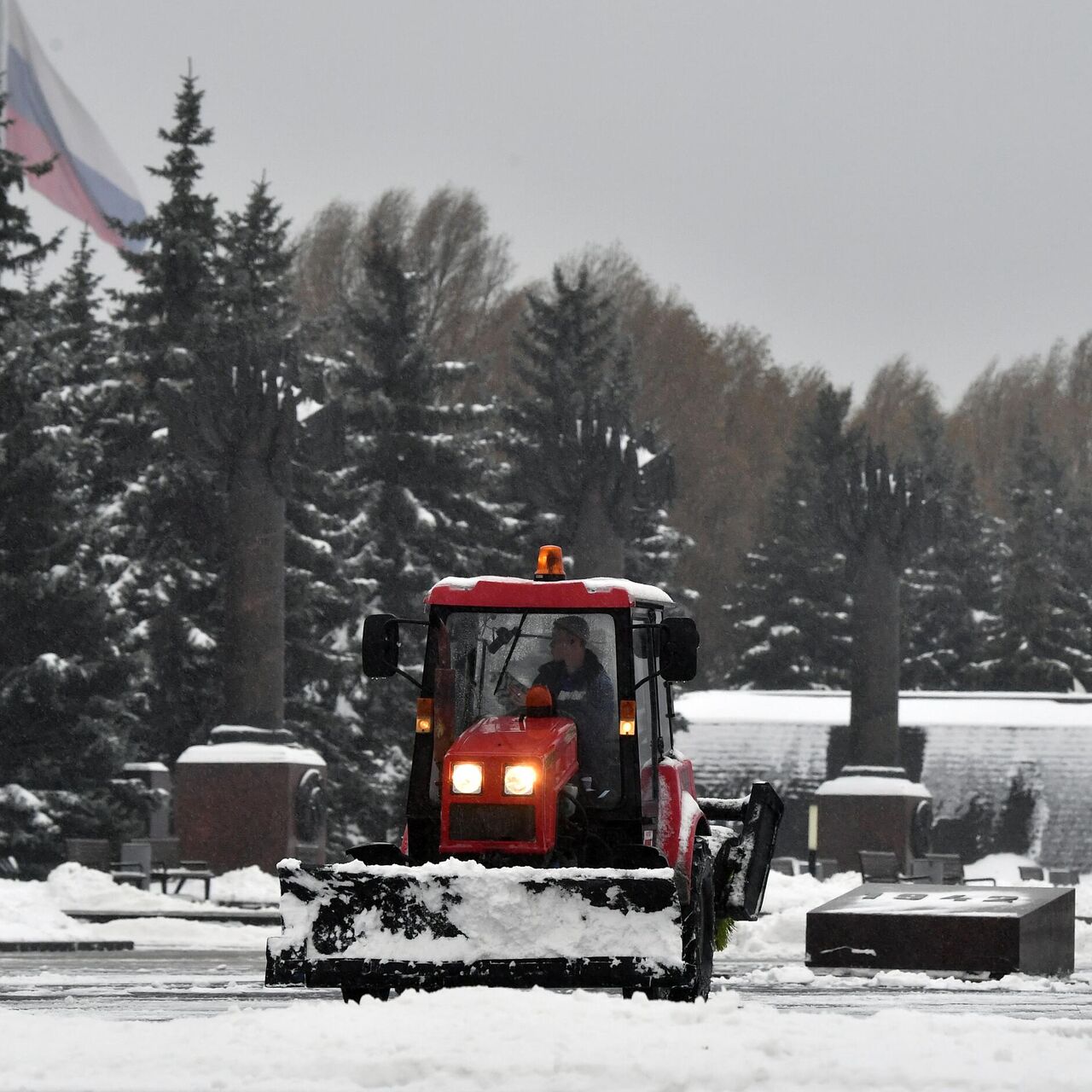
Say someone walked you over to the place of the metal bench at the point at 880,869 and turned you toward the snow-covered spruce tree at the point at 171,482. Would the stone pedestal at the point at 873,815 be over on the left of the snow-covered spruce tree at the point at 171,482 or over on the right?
right

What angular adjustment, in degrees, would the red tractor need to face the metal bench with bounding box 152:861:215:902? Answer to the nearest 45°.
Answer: approximately 180°

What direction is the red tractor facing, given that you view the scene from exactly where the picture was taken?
facing the viewer

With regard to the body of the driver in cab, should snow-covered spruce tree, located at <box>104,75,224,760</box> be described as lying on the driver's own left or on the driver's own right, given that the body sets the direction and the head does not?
on the driver's own right

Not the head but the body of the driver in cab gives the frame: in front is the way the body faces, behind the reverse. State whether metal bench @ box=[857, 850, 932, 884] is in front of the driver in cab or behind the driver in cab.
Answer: behind

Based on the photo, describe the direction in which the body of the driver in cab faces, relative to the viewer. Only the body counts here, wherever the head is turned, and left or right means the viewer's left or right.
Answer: facing the viewer and to the left of the viewer

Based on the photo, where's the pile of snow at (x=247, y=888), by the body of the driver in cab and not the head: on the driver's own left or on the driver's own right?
on the driver's own right

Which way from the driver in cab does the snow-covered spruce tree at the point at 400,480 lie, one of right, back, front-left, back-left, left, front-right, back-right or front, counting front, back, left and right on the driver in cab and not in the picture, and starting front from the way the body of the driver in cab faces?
back-right

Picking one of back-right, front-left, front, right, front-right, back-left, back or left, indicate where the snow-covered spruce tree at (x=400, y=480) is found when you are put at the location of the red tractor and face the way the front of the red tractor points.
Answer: back

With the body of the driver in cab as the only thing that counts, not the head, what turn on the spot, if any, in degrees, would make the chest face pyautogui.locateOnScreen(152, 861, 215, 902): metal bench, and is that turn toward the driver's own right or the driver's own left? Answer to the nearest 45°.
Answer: approximately 135° to the driver's own right
